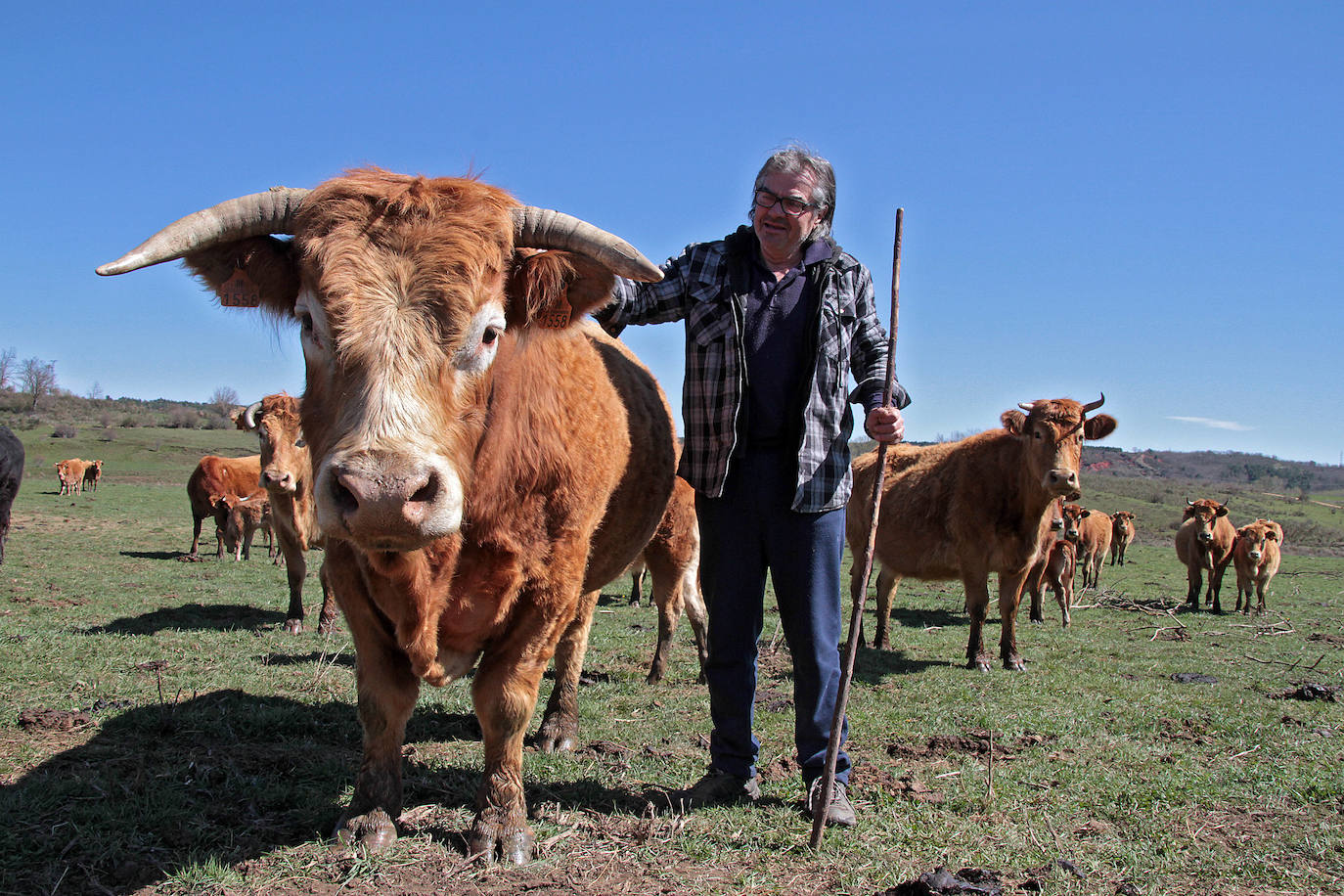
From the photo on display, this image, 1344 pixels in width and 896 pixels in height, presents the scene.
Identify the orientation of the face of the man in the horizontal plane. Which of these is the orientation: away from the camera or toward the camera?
toward the camera

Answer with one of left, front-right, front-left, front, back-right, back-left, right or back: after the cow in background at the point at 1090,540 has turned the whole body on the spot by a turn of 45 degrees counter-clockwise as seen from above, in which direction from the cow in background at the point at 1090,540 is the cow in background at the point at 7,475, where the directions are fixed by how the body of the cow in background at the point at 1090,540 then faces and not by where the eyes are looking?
front-right

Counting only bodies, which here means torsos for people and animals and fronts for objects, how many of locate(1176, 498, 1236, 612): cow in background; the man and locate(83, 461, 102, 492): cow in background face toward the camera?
3

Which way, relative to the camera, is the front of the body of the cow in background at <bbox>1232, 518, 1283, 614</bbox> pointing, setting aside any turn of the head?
toward the camera

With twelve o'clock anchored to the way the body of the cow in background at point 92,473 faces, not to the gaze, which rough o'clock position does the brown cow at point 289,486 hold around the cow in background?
The brown cow is roughly at 12 o'clock from the cow in background.

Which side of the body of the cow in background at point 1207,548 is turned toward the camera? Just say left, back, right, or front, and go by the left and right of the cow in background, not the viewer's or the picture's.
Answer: front

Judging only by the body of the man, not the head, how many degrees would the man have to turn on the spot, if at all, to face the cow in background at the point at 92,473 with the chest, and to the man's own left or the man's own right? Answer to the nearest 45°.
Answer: approximately 135° to the man's own right

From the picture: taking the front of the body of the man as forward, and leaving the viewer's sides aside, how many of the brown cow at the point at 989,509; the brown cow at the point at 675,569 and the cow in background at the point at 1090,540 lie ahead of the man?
0

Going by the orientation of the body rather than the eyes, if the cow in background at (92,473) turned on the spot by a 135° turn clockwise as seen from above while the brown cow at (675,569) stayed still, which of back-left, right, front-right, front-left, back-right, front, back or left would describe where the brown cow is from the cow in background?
back-left

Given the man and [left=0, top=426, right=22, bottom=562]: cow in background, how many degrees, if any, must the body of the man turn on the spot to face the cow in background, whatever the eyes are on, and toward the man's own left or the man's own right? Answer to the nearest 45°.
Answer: approximately 135° to the man's own right

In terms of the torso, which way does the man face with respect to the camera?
toward the camera

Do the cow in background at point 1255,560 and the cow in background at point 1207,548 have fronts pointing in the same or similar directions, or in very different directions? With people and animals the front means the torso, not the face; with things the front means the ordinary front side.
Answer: same or similar directions

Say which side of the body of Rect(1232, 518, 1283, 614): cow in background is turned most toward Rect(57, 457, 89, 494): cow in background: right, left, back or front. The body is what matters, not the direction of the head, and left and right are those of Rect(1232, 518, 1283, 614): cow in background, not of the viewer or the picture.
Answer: right
